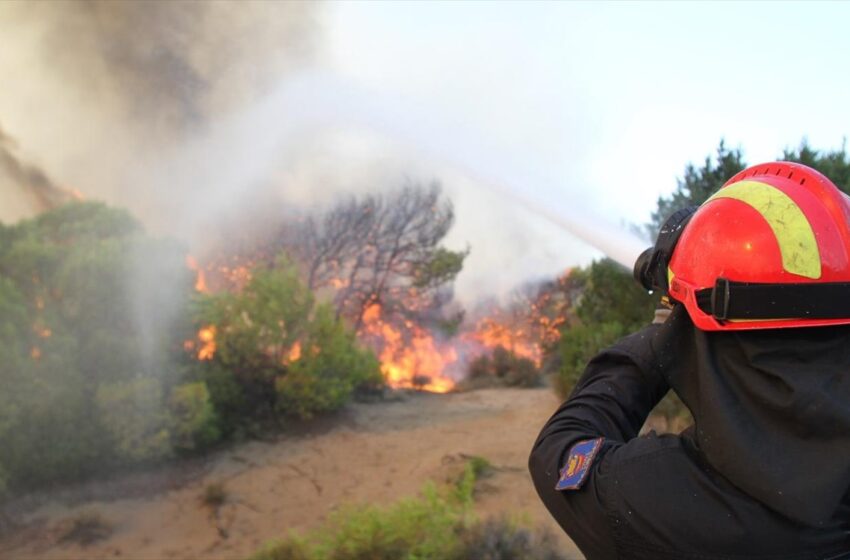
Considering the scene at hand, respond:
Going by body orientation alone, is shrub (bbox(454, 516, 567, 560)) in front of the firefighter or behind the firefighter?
in front

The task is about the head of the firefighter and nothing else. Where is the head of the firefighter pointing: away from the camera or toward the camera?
away from the camera

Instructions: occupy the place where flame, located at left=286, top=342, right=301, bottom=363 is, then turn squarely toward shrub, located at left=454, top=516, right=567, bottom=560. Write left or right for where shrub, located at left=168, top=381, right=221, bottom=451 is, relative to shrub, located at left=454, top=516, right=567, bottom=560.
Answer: right

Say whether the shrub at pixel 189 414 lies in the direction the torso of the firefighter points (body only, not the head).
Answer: yes

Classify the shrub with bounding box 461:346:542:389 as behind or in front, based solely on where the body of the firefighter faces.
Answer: in front

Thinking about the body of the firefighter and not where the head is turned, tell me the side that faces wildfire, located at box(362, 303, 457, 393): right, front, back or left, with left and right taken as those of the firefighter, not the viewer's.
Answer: front

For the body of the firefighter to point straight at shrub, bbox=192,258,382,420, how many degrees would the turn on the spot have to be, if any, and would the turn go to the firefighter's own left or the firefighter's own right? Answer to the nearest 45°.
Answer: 0° — they already face it

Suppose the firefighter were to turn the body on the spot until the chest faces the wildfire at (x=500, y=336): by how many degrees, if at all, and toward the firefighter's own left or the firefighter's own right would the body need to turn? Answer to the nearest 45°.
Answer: approximately 45° to the firefighter's own right

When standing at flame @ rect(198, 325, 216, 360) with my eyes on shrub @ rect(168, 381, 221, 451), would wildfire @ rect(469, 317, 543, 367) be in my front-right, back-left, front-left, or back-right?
back-left

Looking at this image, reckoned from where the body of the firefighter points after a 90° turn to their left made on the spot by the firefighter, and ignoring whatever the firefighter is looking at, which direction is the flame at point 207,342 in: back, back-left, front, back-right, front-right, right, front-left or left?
right

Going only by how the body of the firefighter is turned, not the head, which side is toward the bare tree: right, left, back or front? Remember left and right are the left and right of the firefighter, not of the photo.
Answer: front

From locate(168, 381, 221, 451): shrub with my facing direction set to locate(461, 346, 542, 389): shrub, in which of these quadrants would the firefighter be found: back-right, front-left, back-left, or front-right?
back-right

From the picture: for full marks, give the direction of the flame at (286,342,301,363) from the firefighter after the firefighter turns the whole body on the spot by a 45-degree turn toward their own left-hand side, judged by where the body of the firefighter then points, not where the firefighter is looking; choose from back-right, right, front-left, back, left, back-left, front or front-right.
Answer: front-right

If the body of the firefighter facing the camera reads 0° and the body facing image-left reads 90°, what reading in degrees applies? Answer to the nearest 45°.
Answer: approximately 135°
